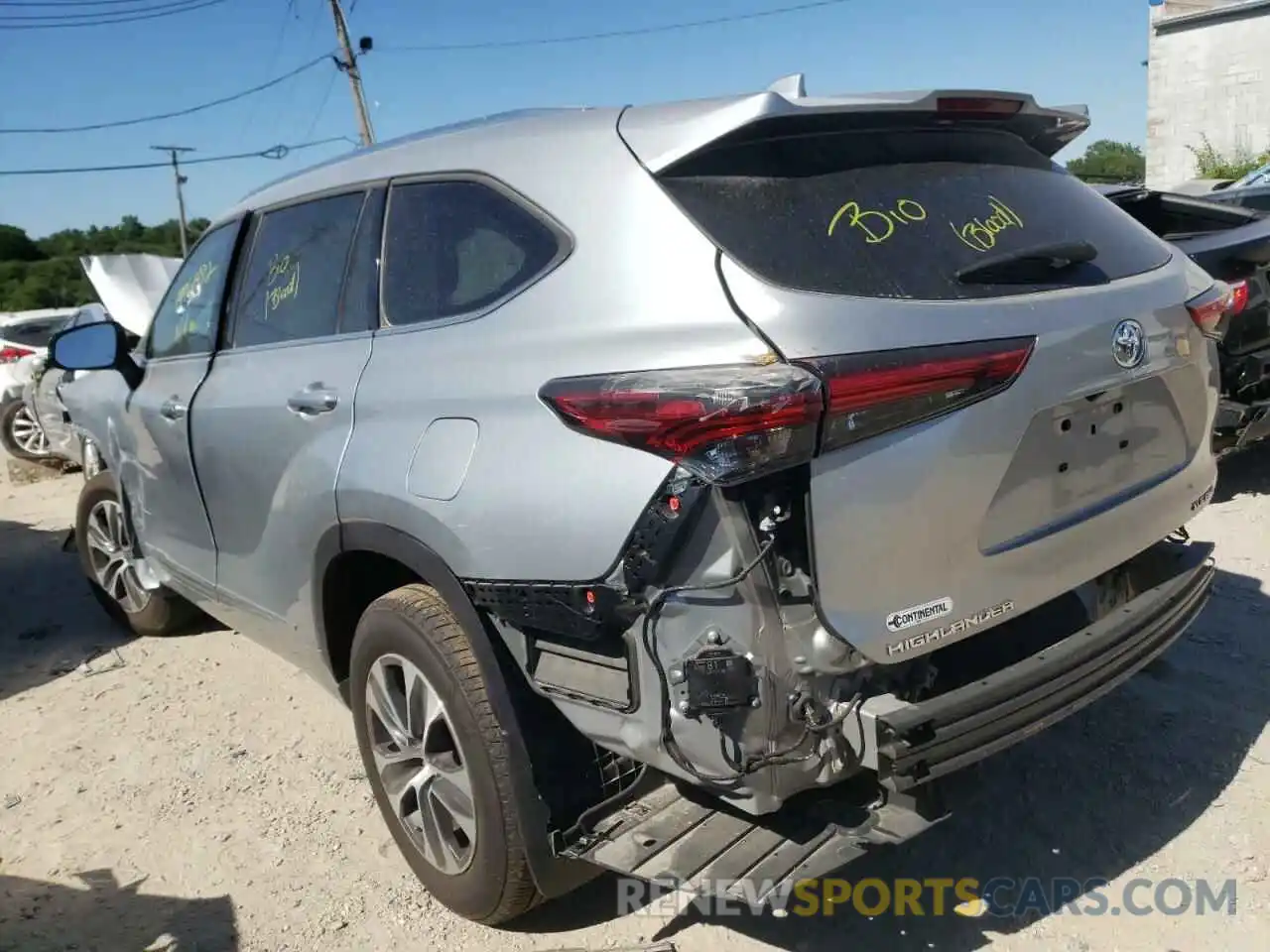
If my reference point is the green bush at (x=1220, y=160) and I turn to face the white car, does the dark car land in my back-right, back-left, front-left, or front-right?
front-left

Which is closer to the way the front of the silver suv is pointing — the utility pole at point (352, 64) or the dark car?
the utility pole

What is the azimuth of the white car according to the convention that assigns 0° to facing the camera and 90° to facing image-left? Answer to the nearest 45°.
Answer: approximately 225°

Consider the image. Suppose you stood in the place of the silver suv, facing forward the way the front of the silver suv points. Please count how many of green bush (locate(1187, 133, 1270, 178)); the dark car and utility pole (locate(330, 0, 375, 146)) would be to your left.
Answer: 0

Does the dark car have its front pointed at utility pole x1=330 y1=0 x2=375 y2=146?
no

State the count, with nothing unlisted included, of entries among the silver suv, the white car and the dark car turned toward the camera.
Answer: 0

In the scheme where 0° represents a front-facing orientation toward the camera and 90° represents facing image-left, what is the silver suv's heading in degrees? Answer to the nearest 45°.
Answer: approximately 135°

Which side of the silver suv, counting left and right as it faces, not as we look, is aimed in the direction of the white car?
front

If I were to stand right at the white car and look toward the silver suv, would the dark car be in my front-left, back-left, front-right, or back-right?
front-left

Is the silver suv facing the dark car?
no
